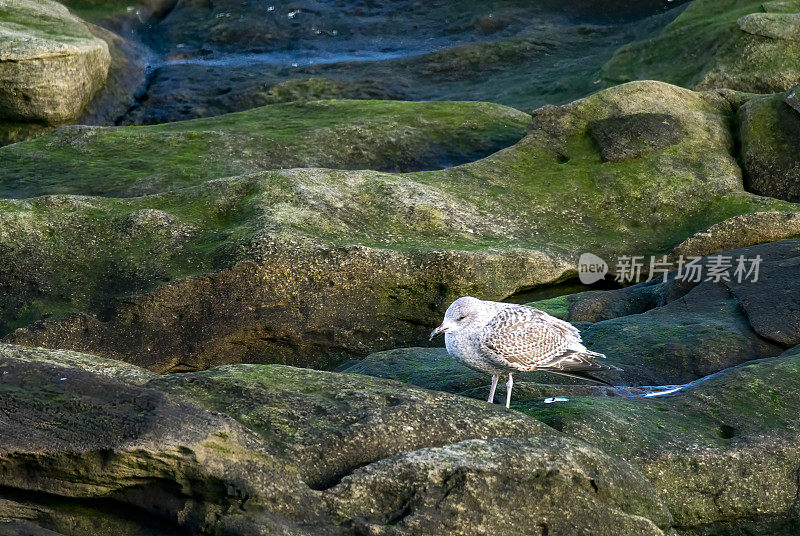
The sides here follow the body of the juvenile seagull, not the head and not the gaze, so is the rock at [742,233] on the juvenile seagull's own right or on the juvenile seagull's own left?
on the juvenile seagull's own right

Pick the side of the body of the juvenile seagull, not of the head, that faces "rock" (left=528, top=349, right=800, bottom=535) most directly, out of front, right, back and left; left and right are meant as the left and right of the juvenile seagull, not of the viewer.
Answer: back

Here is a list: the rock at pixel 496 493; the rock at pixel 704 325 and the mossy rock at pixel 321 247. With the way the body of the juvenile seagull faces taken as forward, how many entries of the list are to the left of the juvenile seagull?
1

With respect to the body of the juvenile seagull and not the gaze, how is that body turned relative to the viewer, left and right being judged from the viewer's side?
facing to the left of the viewer

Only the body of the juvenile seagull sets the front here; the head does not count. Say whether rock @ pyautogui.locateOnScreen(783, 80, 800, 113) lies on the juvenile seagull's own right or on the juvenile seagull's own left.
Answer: on the juvenile seagull's own right

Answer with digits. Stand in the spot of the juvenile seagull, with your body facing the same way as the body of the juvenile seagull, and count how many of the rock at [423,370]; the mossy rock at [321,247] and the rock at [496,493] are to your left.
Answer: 1

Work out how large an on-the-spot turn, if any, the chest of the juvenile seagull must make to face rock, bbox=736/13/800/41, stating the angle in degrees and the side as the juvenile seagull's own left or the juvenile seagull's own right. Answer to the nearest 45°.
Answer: approximately 90° to the juvenile seagull's own right

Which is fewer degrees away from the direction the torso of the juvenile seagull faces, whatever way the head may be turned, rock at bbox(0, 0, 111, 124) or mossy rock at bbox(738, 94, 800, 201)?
the rock

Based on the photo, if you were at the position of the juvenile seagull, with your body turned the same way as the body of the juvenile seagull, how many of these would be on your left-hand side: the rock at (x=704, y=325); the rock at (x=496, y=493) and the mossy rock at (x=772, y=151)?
1

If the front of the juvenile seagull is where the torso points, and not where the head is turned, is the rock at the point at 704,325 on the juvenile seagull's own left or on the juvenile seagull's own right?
on the juvenile seagull's own right

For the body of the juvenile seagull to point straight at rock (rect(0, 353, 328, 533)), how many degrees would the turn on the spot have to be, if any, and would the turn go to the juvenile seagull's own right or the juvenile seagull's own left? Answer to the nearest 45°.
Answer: approximately 45° to the juvenile seagull's own left
